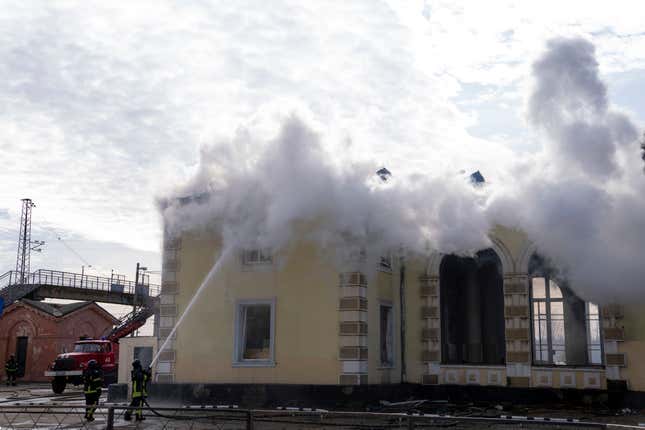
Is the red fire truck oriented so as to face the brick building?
no

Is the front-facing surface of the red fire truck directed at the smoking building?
no

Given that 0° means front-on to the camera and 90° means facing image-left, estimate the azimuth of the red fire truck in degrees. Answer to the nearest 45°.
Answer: approximately 45°
